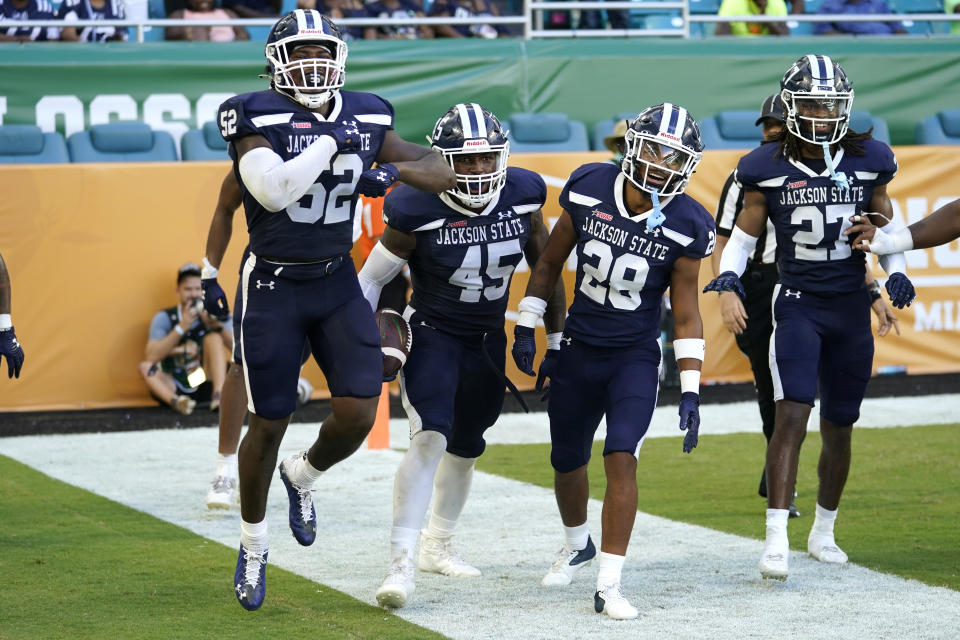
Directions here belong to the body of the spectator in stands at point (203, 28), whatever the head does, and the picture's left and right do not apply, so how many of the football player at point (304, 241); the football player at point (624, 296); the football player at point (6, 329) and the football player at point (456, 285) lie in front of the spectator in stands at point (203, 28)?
4

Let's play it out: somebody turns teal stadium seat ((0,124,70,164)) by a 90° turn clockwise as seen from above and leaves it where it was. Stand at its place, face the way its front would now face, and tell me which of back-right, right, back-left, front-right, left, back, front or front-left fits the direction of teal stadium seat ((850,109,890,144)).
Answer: back

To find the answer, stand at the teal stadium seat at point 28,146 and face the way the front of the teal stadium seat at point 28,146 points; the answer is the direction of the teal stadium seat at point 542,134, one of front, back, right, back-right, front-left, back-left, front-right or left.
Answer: left

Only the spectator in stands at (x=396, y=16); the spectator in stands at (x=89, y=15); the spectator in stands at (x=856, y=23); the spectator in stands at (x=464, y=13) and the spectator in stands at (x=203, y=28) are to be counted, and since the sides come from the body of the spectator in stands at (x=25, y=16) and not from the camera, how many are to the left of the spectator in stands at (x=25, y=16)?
5

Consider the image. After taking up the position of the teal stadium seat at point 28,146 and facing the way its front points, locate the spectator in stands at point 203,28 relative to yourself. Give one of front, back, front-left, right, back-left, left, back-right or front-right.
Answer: back-left

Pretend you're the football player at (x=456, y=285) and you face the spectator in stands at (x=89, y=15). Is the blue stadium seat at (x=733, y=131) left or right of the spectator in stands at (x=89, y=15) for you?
right

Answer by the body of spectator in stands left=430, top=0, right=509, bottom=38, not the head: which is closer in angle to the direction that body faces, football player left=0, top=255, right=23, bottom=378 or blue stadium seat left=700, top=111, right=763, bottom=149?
the football player

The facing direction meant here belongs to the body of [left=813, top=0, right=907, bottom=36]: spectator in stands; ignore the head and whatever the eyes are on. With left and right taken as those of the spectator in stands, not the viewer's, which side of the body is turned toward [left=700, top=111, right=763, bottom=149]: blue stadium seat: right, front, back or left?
front
